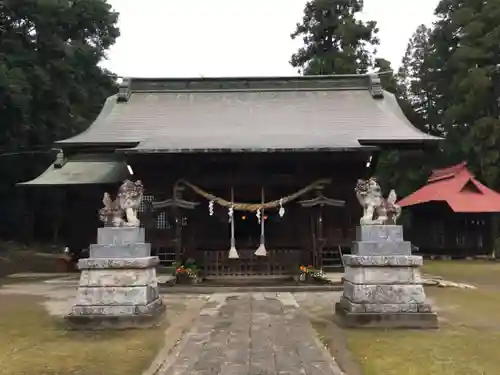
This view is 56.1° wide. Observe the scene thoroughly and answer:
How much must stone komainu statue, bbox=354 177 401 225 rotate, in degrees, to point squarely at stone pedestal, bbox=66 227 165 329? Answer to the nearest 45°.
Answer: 0° — it already faces it

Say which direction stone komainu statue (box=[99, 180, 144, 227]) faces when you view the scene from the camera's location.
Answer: facing to the right of the viewer

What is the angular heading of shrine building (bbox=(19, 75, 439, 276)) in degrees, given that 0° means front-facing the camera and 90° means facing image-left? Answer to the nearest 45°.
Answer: approximately 0°

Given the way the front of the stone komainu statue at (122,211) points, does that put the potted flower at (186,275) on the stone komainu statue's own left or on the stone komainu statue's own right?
on the stone komainu statue's own left

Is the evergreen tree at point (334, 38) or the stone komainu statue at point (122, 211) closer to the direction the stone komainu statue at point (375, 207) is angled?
the stone komainu statue

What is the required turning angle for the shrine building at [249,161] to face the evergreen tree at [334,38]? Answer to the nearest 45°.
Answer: approximately 180°

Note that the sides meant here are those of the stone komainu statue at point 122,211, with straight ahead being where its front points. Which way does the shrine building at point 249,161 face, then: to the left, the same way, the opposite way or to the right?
to the right

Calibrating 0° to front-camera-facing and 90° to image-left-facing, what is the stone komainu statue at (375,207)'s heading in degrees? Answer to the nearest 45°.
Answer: approximately 90°

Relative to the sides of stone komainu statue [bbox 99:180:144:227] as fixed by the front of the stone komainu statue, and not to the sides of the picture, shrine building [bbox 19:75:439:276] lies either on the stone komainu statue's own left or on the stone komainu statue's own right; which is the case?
on the stone komainu statue's own left

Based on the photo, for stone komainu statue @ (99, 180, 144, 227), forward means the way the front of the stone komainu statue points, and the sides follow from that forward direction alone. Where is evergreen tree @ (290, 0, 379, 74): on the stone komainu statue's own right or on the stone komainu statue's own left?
on the stone komainu statue's own left
